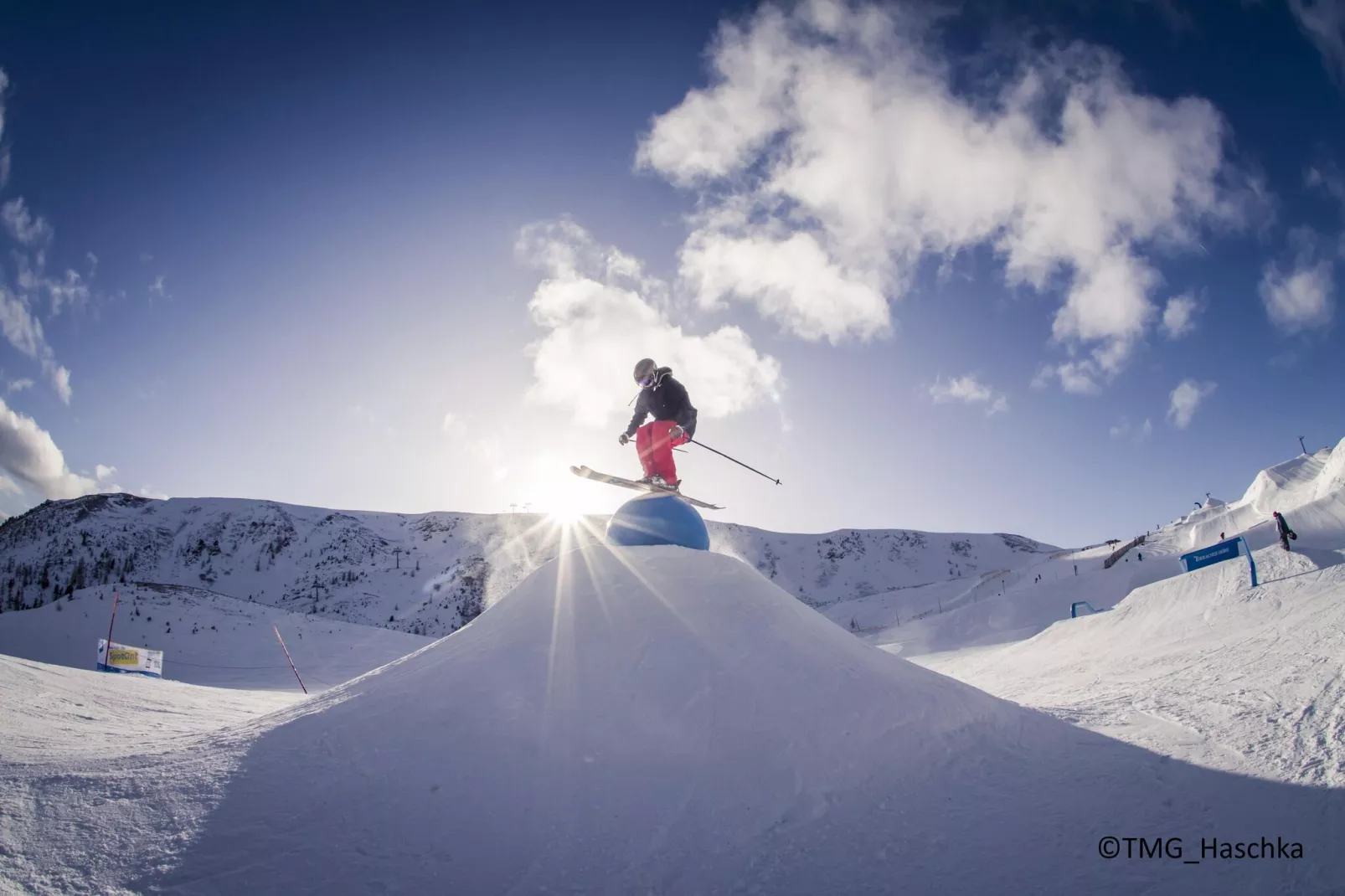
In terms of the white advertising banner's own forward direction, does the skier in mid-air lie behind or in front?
in front

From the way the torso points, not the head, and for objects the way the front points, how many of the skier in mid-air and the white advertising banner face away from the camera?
0

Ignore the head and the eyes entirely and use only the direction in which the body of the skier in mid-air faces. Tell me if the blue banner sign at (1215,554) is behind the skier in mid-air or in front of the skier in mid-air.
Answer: behind

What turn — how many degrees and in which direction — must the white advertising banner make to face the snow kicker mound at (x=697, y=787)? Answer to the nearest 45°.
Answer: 0° — it already faces it

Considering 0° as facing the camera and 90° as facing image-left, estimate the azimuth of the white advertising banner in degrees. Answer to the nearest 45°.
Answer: approximately 0°

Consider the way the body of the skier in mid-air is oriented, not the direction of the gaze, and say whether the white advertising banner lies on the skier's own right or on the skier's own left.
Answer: on the skier's own right
